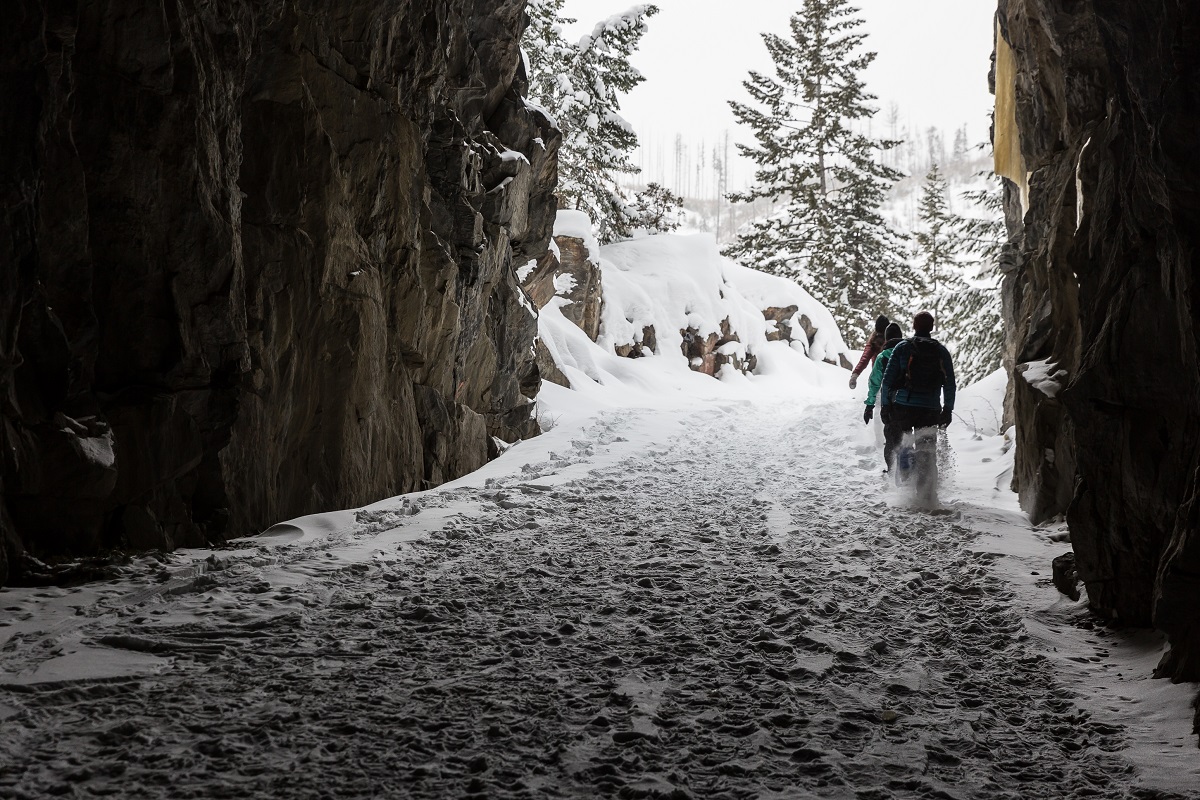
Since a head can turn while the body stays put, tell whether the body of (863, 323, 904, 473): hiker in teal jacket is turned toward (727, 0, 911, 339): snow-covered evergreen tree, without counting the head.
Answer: yes

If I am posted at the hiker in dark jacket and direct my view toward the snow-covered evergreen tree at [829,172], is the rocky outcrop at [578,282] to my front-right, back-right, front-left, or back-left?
front-left

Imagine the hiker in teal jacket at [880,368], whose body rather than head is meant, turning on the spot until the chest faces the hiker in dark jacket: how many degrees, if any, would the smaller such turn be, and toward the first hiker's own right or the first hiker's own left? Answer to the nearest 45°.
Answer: approximately 180°

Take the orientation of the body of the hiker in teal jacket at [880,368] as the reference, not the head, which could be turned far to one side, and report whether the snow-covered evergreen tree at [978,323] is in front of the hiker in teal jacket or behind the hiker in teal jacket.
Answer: in front

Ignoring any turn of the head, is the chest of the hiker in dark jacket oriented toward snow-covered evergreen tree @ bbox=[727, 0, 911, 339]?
yes

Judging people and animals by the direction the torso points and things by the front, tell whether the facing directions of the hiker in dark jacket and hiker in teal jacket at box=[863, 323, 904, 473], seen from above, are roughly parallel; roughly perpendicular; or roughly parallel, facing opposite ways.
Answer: roughly parallel

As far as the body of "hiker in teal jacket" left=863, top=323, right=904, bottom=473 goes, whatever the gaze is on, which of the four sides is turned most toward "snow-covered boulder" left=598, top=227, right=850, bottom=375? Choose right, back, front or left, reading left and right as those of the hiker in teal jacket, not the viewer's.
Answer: front

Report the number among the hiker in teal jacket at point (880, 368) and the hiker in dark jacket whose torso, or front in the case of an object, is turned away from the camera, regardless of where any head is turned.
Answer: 2

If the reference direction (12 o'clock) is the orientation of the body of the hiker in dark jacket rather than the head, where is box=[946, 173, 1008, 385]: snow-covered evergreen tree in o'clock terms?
The snow-covered evergreen tree is roughly at 12 o'clock from the hiker in dark jacket.

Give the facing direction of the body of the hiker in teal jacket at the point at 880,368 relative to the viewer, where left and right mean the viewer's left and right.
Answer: facing away from the viewer

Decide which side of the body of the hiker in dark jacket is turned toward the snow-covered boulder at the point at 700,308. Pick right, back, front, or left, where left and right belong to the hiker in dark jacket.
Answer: front

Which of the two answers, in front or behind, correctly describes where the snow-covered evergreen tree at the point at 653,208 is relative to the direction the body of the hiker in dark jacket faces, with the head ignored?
in front

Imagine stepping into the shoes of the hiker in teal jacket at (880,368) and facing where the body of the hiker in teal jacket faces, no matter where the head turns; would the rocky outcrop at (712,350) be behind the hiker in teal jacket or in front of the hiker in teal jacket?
in front

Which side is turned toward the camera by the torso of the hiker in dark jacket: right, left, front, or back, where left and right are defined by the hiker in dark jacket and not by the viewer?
back
